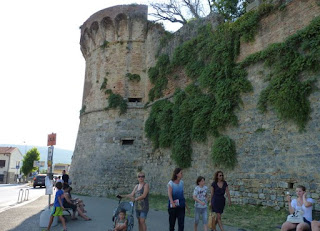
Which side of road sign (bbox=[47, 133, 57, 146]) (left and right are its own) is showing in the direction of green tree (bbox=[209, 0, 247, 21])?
left

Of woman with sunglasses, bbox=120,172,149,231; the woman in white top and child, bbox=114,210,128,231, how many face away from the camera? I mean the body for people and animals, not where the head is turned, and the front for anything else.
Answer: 0

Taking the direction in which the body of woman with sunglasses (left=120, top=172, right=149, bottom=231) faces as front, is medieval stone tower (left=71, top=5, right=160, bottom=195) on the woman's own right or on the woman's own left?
on the woman's own right

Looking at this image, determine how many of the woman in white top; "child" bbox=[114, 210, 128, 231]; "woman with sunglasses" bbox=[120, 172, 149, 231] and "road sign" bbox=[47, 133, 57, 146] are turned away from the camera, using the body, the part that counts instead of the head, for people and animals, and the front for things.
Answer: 0

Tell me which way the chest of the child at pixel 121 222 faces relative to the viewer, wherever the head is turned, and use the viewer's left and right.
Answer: facing the viewer and to the left of the viewer

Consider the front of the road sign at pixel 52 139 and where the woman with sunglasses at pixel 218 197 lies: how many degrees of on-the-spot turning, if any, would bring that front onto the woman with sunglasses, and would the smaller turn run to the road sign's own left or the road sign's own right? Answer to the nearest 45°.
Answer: approximately 45° to the road sign's own left

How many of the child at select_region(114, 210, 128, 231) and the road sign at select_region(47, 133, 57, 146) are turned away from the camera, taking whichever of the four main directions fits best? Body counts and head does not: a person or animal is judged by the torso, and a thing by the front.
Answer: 0

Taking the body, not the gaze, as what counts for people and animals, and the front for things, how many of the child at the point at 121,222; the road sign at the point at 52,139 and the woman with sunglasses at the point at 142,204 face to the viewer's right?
0

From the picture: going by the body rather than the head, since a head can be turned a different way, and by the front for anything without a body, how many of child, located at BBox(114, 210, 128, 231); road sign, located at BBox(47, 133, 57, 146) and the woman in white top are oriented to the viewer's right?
0

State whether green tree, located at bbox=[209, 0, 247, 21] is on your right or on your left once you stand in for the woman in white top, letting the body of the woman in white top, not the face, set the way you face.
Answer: on your right

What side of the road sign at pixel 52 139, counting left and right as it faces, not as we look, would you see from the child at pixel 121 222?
front

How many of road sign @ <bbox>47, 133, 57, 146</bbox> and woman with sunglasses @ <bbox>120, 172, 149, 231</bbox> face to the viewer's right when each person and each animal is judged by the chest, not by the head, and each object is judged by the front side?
0

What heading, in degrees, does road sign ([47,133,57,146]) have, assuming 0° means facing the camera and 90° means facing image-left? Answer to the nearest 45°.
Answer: approximately 0°

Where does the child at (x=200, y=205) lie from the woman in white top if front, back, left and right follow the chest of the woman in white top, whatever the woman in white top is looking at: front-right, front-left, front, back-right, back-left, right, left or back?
front-right
